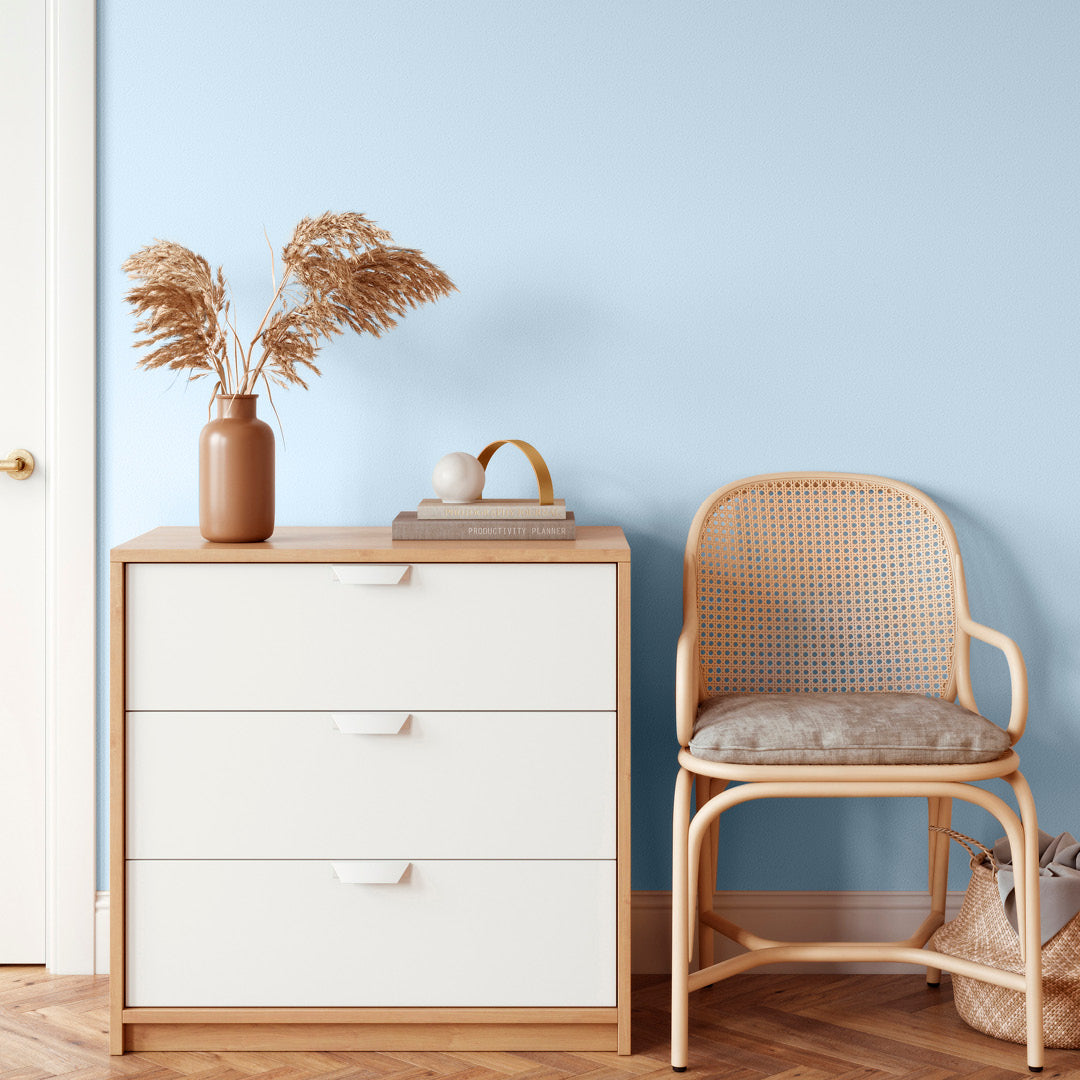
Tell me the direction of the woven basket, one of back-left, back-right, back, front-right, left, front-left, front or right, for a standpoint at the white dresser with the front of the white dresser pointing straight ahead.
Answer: left

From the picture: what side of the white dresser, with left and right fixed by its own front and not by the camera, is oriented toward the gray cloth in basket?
left

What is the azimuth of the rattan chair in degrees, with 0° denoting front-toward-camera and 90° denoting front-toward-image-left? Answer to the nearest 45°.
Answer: approximately 0°
